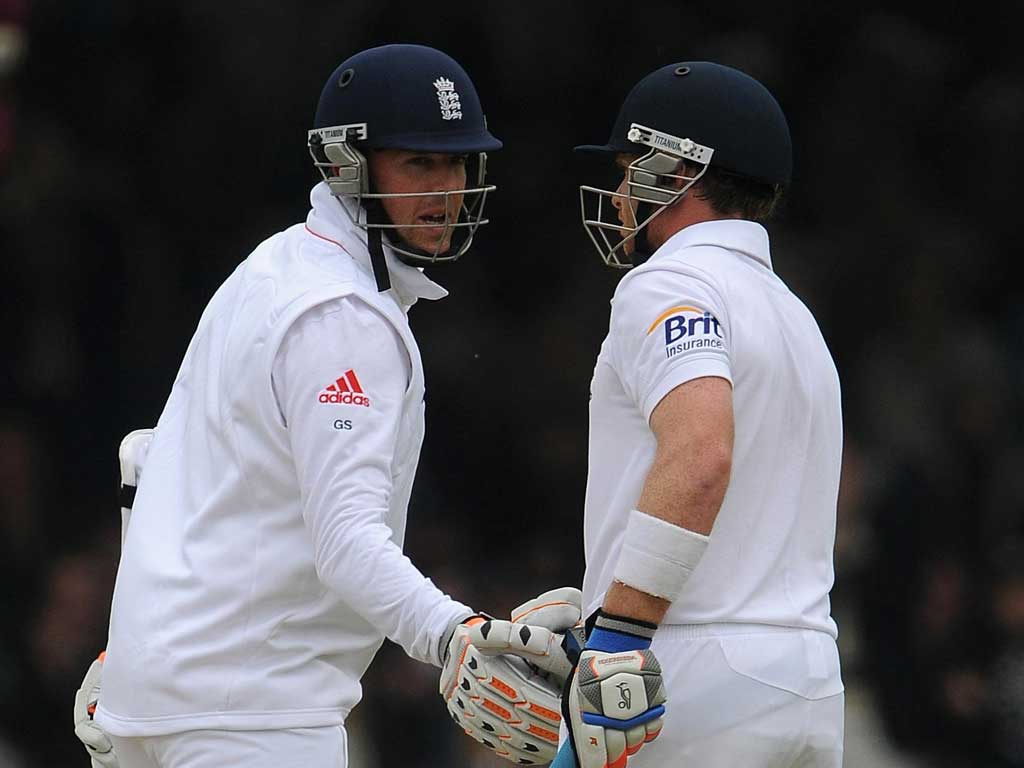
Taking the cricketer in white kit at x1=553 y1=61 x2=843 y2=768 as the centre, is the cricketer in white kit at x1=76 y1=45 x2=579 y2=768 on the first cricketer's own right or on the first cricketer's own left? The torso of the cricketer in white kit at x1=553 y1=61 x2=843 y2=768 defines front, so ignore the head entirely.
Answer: on the first cricketer's own left

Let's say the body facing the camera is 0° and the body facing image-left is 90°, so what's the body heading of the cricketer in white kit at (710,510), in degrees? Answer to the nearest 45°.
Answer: approximately 135°
